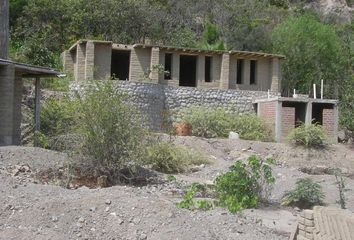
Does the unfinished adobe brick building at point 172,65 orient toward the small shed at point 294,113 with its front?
no

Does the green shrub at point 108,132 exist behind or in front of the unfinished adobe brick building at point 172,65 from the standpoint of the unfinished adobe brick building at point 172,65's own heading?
in front

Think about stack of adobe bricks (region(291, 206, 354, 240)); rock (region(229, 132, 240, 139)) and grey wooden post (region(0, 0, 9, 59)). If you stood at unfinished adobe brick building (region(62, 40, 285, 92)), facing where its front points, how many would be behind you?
0

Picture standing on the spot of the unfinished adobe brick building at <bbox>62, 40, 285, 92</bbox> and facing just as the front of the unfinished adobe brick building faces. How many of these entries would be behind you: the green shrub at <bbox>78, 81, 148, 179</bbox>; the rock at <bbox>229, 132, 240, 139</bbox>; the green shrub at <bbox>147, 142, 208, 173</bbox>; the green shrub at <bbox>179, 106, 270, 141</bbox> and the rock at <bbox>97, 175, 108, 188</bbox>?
0

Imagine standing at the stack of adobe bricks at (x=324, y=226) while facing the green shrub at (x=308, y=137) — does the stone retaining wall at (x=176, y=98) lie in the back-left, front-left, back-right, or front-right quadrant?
front-left

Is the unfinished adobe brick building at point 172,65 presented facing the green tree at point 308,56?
no

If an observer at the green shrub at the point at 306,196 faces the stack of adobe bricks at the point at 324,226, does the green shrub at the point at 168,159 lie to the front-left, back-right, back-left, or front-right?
back-right

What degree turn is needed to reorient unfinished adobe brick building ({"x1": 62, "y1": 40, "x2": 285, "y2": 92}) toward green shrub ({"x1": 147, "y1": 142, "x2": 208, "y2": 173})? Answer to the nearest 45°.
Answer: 0° — it already faces it

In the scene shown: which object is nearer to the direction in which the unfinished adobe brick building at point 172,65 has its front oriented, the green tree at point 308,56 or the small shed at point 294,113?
the small shed

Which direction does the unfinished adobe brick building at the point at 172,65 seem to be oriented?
toward the camera

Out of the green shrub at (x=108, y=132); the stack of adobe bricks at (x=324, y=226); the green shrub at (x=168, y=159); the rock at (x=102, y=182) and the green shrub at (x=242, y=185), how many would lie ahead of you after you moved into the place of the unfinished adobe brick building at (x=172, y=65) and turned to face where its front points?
5

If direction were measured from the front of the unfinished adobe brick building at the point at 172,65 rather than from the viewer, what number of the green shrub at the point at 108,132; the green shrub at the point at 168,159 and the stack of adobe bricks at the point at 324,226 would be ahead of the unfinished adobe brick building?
3

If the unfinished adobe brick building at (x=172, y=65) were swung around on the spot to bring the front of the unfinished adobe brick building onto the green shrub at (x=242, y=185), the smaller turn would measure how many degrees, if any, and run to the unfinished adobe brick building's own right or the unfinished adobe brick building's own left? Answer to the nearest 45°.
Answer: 0° — it already faces it

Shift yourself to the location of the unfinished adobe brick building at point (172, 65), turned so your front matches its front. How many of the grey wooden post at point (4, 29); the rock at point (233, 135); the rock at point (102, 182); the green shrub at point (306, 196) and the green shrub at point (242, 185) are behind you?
0
